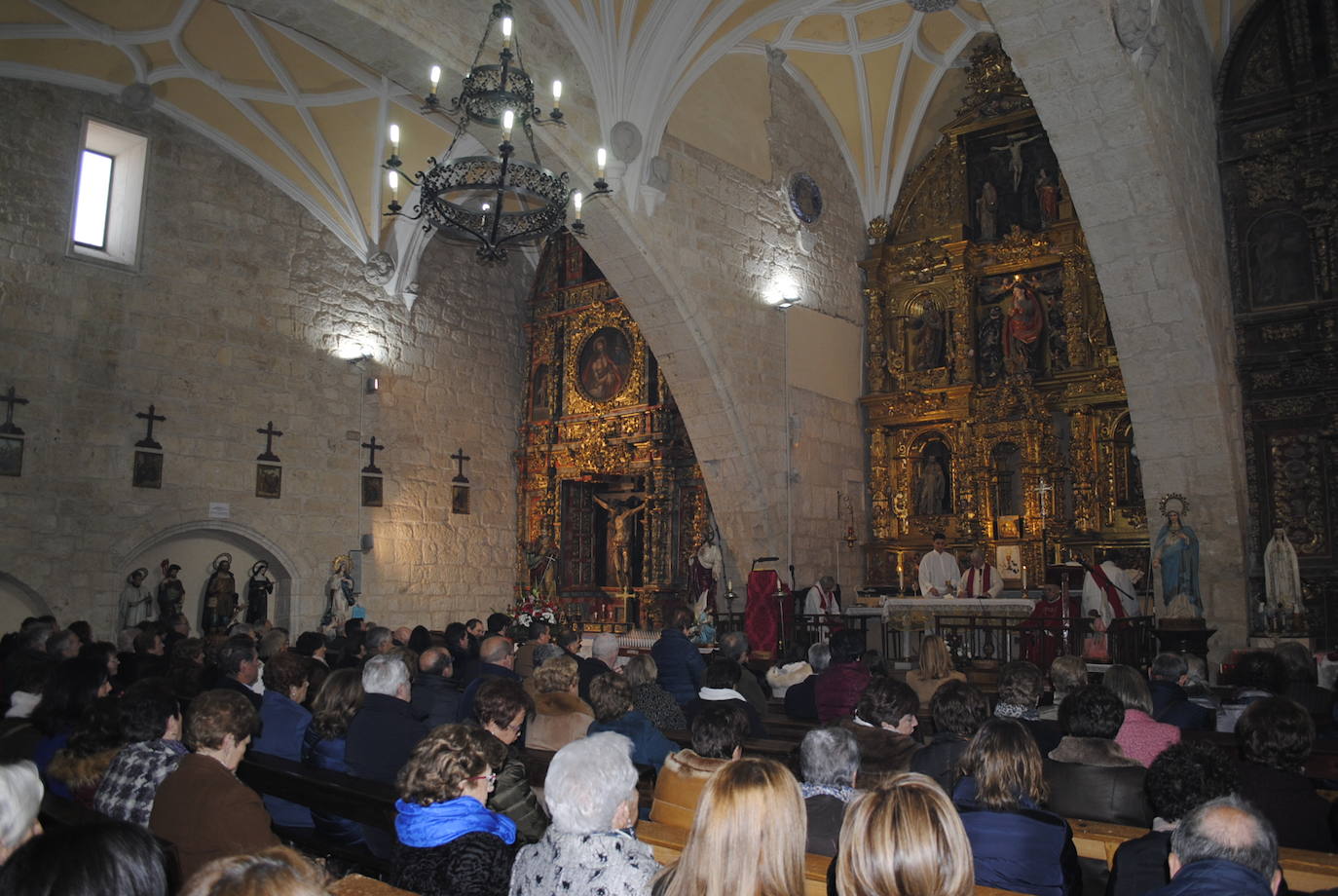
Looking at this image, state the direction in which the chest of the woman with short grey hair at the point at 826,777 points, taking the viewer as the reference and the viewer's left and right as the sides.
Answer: facing away from the viewer and to the right of the viewer

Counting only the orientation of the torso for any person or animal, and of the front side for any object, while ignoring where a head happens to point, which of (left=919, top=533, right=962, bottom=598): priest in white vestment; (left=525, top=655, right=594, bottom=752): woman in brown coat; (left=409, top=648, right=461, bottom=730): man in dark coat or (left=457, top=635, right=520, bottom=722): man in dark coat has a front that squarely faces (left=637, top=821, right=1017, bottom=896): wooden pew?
the priest in white vestment

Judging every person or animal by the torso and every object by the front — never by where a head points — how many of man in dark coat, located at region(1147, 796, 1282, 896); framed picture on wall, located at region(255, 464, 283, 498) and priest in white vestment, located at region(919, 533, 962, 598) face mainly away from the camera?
1

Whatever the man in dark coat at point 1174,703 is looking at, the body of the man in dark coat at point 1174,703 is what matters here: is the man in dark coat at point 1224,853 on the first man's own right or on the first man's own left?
on the first man's own right

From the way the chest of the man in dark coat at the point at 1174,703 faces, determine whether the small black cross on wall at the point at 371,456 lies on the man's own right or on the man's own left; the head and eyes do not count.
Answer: on the man's own left

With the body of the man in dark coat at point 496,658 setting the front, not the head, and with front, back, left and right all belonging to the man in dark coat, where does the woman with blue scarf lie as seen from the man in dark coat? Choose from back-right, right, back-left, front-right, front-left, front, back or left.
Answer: back-right

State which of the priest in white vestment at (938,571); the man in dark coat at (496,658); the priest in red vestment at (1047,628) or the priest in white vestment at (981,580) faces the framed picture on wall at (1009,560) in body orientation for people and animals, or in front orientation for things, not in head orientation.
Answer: the man in dark coat

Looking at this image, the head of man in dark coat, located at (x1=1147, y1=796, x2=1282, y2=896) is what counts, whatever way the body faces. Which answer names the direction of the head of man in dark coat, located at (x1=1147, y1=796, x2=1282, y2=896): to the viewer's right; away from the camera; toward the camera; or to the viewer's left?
away from the camera

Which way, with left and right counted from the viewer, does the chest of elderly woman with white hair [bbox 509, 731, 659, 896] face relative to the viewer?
facing away from the viewer and to the right of the viewer

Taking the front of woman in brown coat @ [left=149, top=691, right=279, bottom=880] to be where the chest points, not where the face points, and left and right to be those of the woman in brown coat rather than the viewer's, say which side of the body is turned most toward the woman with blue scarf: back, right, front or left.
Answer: right
